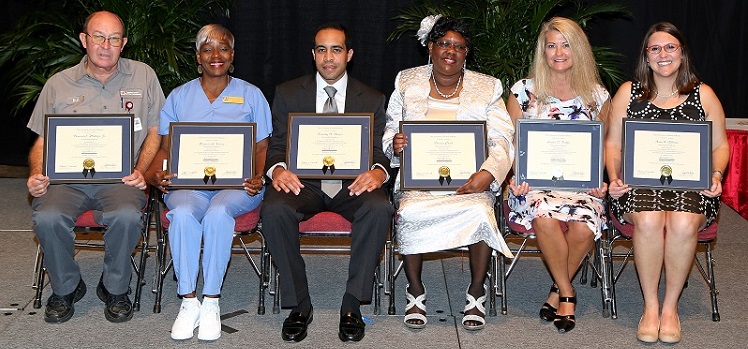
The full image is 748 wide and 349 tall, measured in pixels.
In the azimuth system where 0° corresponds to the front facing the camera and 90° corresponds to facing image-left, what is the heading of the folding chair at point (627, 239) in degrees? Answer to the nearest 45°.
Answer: approximately 0°

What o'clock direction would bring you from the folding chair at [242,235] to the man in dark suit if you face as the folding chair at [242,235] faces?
The man in dark suit is roughly at 10 o'clock from the folding chair.

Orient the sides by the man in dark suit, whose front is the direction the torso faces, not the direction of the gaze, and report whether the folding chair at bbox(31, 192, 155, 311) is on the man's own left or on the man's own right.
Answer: on the man's own right

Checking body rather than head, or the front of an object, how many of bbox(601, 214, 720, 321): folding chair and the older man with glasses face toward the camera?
2

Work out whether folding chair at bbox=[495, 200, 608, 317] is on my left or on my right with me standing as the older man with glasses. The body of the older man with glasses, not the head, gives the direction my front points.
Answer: on my left

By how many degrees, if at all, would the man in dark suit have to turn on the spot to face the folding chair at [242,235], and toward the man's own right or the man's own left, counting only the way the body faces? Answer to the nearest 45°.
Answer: approximately 90° to the man's own right
